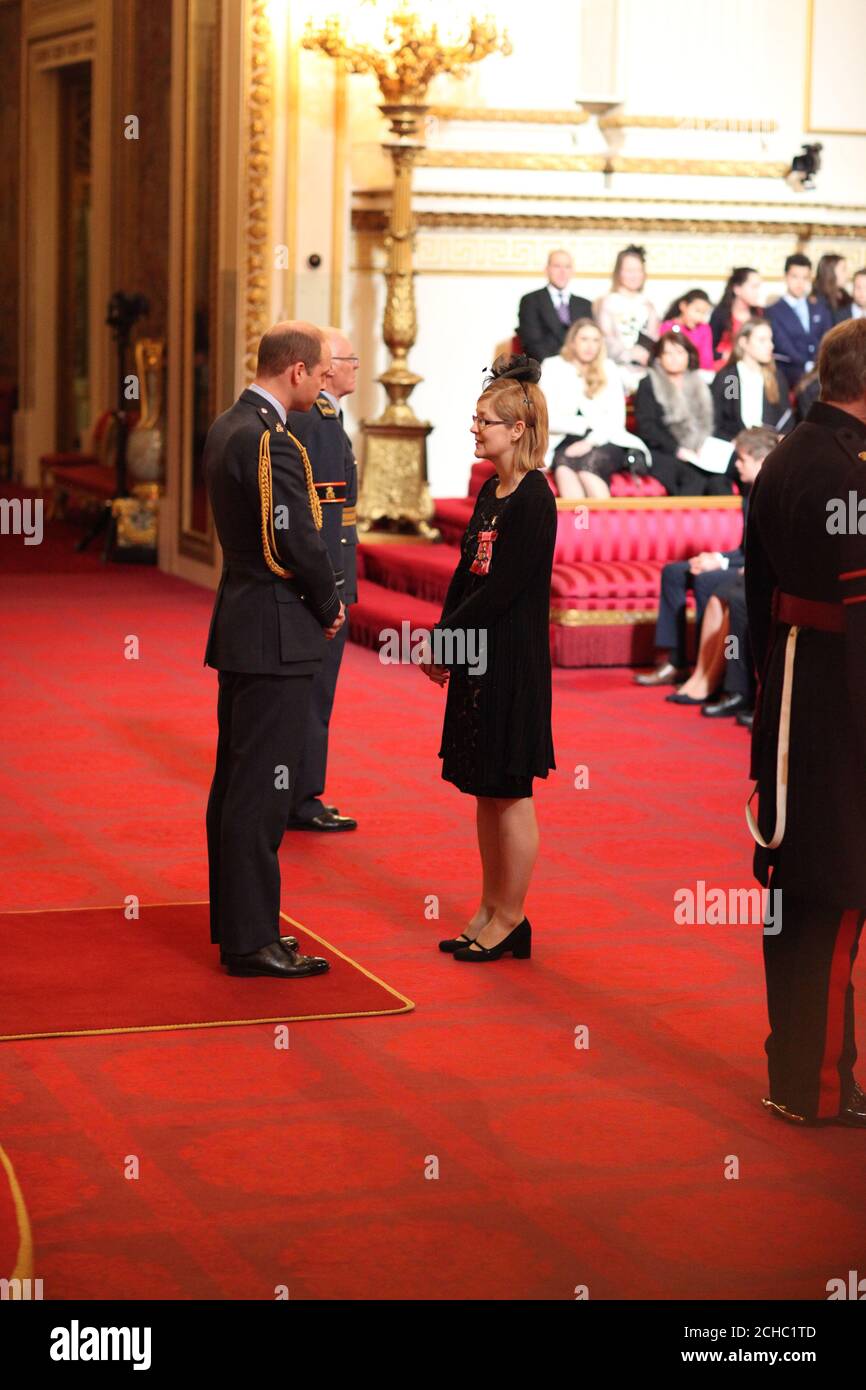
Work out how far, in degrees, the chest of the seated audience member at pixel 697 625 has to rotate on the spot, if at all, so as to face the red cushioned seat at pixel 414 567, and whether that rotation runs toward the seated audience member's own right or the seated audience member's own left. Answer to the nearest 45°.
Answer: approximately 45° to the seated audience member's own right

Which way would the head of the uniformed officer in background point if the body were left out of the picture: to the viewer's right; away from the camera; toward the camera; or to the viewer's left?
to the viewer's right

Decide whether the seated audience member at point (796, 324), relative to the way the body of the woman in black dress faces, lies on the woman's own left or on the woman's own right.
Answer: on the woman's own right

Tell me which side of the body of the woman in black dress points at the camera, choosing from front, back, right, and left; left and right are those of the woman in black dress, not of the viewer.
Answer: left

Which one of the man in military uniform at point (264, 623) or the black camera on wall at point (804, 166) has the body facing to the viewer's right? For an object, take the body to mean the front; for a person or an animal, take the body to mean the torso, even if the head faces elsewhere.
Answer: the man in military uniform

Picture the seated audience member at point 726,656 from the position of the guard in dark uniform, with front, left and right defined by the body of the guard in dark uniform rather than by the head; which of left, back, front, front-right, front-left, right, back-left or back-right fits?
front-left

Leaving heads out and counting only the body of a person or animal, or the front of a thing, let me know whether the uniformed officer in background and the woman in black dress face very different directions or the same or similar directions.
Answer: very different directions

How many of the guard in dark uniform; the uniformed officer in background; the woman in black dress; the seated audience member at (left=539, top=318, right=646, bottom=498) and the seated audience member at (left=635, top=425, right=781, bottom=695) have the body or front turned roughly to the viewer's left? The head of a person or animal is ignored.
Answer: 2

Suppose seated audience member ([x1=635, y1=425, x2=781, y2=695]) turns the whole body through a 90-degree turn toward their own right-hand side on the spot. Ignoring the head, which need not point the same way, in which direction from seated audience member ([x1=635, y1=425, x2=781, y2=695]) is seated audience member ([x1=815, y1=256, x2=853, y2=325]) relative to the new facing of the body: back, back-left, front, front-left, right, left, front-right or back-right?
front

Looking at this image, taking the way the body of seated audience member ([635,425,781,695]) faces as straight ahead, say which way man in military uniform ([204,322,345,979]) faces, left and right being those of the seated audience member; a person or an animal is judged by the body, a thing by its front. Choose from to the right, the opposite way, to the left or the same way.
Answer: the opposite way

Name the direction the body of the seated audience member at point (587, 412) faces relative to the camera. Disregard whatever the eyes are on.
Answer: toward the camera

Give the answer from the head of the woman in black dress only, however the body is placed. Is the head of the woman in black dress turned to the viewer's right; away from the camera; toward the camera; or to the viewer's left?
to the viewer's left

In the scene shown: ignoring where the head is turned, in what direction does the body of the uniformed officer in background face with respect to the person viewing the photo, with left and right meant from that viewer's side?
facing to the right of the viewer

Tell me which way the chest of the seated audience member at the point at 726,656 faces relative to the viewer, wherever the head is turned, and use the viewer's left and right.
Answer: facing the viewer and to the left of the viewer

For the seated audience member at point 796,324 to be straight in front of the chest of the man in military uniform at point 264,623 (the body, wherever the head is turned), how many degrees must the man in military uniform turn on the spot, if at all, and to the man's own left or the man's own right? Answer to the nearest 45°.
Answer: approximately 90° to the man's own left
